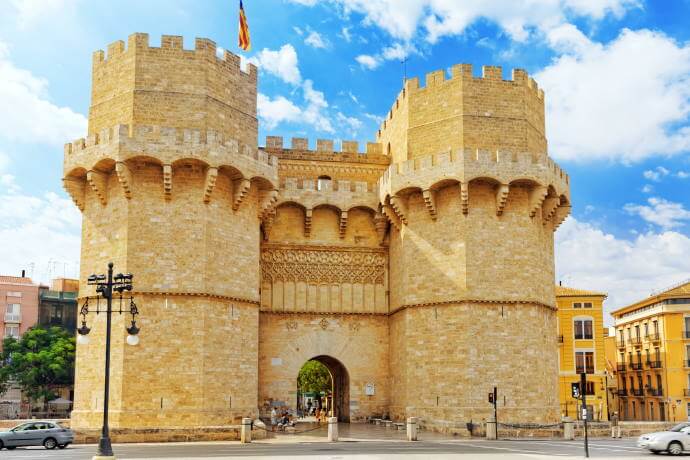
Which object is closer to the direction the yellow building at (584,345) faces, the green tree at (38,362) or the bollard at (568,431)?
the bollard

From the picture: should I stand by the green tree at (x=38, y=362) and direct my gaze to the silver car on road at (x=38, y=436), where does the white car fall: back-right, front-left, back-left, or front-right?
front-left

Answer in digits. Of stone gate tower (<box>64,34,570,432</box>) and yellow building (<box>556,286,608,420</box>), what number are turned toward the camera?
2

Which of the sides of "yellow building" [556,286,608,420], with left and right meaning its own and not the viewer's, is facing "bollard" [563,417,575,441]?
front

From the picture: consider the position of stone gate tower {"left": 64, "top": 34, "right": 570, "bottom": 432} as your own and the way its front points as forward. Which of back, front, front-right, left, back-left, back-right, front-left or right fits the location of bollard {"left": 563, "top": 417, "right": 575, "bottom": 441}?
left

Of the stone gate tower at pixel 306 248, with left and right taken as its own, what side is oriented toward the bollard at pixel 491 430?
left

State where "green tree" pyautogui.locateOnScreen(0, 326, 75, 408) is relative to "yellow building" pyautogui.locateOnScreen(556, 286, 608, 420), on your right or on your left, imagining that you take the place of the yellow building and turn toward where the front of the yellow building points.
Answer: on your right

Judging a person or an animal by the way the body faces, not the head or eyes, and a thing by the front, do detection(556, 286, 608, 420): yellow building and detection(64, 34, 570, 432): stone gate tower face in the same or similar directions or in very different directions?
same or similar directions

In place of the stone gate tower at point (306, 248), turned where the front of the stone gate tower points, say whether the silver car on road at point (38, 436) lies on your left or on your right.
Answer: on your right

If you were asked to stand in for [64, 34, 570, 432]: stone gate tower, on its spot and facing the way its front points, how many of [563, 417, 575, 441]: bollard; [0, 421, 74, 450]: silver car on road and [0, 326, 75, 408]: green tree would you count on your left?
1

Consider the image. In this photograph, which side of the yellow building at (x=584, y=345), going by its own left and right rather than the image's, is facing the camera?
front

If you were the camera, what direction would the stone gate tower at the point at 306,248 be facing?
facing the viewer

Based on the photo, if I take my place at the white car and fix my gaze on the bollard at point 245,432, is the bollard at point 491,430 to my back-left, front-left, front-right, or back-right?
front-right
